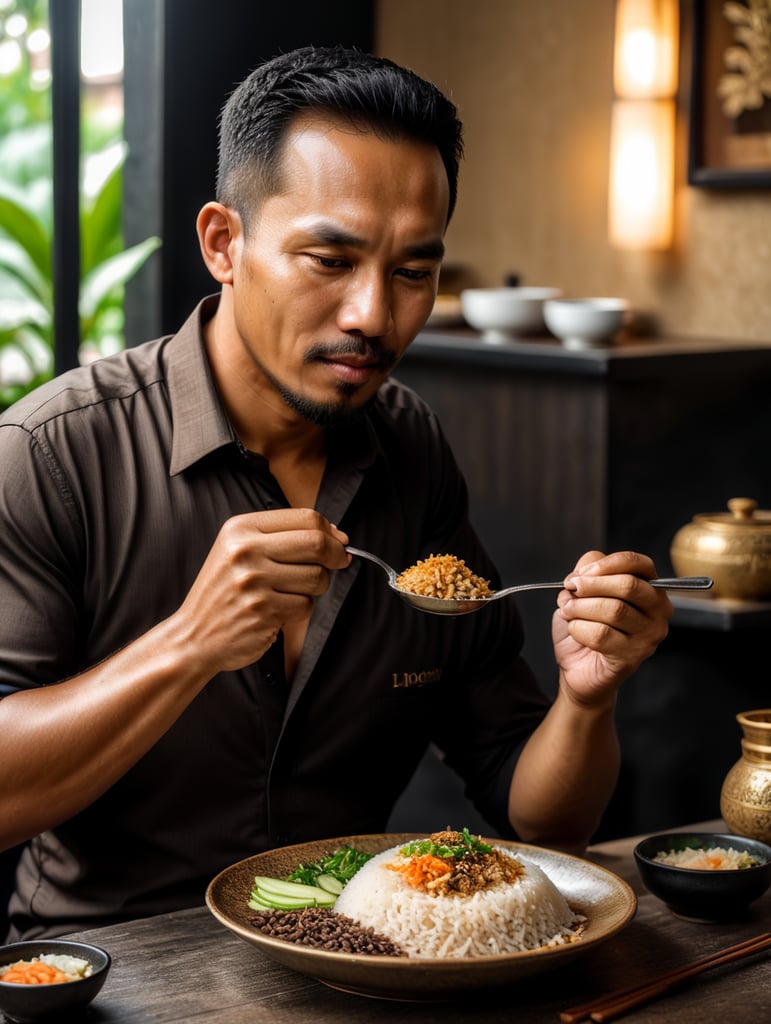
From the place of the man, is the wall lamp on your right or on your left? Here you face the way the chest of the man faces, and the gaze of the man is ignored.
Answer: on your left

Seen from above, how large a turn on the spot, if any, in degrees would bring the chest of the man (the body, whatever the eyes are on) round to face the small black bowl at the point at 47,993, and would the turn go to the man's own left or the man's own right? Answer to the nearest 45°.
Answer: approximately 45° to the man's own right

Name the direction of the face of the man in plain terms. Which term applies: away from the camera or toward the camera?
toward the camera

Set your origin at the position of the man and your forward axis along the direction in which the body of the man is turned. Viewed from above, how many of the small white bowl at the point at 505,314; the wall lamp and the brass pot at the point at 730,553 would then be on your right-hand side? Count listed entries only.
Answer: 0

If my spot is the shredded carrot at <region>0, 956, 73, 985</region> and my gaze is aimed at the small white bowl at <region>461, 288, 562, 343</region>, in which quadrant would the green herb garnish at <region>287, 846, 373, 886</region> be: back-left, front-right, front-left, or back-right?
front-right

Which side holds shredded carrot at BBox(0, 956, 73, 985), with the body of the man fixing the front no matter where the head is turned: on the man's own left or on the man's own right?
on the man's own right

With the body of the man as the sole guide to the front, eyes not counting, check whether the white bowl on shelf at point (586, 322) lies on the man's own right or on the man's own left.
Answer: on the man's own left

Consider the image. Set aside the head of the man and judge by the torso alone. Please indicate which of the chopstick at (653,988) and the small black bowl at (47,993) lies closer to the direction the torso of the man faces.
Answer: the chopstick

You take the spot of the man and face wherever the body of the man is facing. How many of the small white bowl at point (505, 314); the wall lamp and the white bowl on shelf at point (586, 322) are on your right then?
0

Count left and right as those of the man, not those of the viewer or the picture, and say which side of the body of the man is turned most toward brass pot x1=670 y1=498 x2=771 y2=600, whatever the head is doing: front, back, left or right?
left
